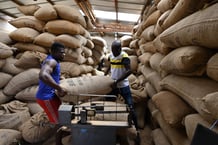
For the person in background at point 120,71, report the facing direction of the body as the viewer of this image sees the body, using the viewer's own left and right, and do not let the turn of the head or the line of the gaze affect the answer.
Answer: facing the viewer and to the left of the viewer

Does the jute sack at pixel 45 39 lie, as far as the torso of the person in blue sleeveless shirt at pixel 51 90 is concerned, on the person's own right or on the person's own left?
on the person's own left

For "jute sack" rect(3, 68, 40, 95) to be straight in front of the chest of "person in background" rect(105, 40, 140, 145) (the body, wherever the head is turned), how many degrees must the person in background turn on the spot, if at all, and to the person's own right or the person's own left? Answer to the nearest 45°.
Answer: approximately 45° to the person's own right

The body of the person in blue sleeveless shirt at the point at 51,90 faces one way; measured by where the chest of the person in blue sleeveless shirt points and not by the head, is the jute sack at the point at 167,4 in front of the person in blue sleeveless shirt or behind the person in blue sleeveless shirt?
in front

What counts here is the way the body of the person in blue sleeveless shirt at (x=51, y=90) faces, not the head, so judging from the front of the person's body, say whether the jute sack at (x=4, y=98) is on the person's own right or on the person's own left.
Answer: on the person's own left

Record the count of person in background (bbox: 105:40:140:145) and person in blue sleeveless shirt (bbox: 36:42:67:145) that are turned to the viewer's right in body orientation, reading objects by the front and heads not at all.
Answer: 1

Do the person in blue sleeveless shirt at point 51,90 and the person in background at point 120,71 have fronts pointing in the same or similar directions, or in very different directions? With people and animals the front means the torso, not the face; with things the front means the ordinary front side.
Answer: very different directions

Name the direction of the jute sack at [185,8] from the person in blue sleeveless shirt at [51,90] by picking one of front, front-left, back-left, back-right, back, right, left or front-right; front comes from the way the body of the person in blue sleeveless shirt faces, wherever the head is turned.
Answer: front-right

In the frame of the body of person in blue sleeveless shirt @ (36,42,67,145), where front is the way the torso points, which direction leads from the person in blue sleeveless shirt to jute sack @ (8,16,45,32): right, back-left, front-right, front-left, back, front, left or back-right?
left

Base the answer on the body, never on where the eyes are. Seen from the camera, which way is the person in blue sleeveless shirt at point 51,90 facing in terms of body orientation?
to the viewer's right

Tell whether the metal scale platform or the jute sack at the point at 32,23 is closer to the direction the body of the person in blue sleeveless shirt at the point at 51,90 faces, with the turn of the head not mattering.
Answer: the metal scale platform

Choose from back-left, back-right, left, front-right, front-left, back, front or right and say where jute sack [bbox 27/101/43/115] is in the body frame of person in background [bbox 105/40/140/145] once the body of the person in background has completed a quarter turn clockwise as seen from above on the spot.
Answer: front-left

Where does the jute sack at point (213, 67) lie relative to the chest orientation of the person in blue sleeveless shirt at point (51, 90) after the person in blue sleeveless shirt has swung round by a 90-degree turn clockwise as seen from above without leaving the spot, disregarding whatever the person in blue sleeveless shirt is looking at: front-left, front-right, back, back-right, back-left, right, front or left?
front-left

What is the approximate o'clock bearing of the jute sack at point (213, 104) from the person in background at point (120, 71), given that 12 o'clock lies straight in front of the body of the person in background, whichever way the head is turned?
The jute sack is roughly at 10 o'clock from the person in background.

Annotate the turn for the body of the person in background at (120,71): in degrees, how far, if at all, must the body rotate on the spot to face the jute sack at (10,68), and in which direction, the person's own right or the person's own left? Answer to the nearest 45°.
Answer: approximately 45° to the person's own right
